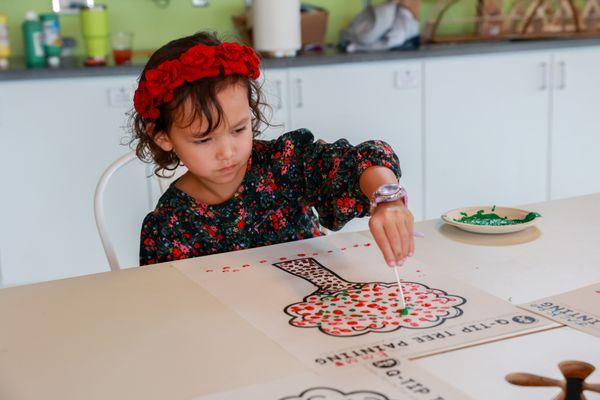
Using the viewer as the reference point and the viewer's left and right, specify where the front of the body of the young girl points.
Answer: facing the viewer and to the right of the viewer

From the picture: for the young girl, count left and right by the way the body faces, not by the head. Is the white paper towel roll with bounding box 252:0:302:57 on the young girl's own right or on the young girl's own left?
on the young girl's own left

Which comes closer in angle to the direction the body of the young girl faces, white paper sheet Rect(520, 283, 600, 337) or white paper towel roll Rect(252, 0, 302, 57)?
the white paper sheet

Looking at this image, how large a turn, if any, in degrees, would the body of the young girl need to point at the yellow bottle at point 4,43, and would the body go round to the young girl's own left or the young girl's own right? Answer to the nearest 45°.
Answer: approximately 180°

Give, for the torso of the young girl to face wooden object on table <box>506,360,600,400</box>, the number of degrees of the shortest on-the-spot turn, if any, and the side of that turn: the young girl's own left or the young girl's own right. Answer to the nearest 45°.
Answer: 0° — they already face it

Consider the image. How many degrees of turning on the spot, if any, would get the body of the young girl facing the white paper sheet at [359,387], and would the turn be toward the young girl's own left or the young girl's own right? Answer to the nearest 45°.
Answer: approximately 45° to the young girl's own right

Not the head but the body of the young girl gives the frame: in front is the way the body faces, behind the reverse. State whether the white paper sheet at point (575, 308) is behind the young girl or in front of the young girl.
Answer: in front

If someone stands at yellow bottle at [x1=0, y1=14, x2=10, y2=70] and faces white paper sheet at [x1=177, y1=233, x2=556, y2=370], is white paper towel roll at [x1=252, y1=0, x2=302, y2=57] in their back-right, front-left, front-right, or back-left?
front-left

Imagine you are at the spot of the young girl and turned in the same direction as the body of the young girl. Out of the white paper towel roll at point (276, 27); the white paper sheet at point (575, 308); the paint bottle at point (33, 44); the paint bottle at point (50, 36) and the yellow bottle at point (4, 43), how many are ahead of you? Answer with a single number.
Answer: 1

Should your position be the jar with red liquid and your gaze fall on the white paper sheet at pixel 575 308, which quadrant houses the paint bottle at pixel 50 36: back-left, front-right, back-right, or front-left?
back-right

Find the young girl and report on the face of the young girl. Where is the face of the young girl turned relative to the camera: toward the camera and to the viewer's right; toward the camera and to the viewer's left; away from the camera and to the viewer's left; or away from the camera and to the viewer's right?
toward the camera and to the viewer's right
